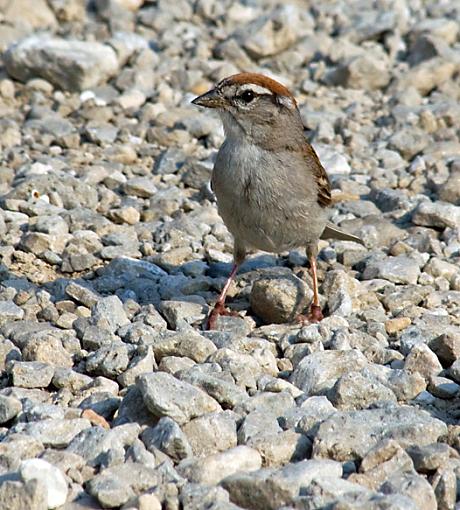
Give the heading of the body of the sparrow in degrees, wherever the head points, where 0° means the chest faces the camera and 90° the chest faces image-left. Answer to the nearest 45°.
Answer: approximately 45°

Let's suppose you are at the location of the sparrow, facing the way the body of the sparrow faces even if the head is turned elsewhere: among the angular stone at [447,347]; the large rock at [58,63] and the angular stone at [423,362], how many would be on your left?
2

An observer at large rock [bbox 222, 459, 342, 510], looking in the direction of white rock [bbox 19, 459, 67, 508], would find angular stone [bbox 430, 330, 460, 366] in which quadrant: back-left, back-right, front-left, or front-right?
back-right

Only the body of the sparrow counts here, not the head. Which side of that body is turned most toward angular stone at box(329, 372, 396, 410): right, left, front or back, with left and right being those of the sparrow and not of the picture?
left

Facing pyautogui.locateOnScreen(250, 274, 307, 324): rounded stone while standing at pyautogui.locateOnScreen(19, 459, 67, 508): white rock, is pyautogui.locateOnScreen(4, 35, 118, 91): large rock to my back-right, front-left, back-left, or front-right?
front-left

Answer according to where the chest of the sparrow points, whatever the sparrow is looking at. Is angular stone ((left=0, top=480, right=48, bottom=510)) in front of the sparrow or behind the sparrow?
in front

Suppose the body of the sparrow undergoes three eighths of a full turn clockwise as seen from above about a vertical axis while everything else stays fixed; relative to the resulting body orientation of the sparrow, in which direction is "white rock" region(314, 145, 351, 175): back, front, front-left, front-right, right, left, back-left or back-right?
front

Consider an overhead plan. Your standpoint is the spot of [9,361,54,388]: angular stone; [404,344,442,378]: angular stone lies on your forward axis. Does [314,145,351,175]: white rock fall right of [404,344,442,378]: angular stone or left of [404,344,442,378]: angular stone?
left

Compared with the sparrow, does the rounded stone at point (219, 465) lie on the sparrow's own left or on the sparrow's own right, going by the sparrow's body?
on the sparrow's own left

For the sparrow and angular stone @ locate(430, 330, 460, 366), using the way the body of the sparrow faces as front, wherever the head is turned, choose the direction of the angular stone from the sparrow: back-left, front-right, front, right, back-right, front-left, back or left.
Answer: left

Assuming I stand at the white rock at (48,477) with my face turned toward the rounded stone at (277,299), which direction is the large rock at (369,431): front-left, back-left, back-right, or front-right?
front-right

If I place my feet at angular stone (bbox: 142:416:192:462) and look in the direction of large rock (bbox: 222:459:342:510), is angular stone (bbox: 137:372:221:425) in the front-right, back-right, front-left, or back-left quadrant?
back-left

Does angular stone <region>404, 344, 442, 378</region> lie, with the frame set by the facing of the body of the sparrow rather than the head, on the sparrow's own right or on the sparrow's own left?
on the sparrow's own left

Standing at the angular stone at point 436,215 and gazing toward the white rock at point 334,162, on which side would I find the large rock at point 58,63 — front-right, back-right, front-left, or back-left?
front-left

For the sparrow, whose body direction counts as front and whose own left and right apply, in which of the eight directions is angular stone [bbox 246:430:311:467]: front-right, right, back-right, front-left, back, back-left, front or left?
front-left

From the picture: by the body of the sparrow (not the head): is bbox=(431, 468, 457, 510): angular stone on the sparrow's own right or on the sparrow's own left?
on the sparrow's own left
